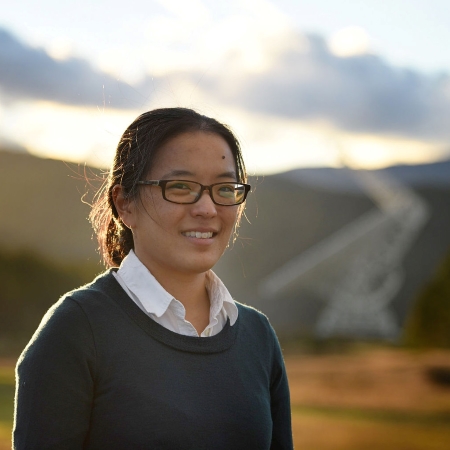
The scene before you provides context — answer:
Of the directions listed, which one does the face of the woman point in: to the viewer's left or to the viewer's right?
to the viewer's right

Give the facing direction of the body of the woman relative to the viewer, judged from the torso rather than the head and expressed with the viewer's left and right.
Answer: facing the viewer and to the right of the viewer
